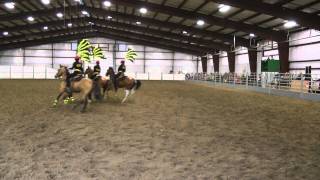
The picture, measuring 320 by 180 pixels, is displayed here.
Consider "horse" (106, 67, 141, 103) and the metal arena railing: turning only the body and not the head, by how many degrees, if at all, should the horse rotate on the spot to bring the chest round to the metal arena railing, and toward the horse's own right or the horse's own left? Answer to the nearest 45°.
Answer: approximately 135° to the horse's own right

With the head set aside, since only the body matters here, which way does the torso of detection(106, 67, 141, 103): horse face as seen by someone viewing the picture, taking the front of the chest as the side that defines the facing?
to the viewer's left

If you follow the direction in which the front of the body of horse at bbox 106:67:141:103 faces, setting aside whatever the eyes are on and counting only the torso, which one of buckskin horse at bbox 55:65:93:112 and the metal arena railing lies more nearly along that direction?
the buckskin horse

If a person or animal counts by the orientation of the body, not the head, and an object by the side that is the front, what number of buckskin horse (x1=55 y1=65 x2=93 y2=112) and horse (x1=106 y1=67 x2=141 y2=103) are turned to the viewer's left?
2

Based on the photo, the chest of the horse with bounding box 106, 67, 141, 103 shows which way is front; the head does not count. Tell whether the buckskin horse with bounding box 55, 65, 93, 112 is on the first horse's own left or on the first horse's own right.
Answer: on the first horse's own left

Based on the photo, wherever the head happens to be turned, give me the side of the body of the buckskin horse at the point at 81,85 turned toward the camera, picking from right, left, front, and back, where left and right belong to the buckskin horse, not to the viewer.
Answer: left

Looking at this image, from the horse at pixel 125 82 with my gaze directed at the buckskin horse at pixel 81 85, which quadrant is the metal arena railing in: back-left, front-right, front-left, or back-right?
back-left
